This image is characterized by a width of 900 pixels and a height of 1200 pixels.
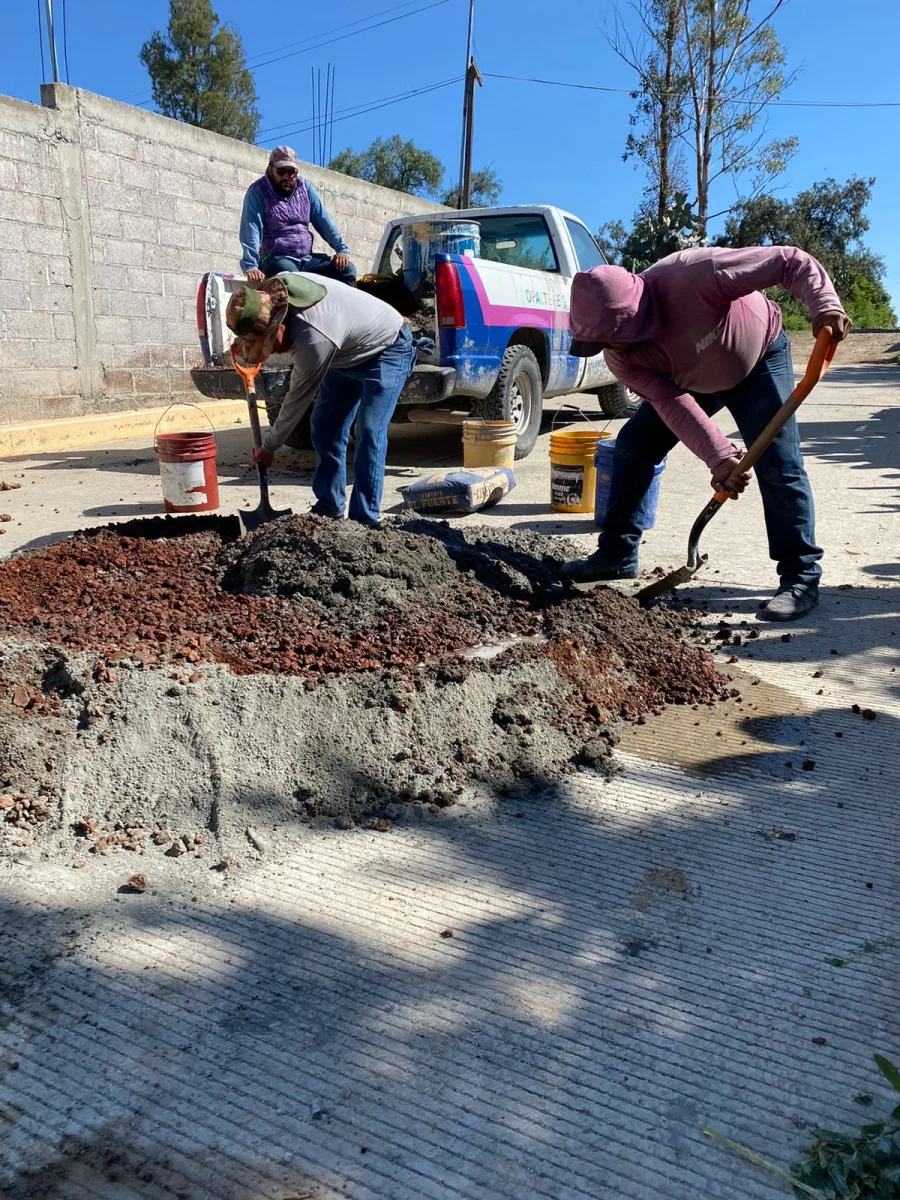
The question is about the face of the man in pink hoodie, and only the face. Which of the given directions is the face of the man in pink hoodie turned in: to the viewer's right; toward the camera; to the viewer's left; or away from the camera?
to the viewer's left

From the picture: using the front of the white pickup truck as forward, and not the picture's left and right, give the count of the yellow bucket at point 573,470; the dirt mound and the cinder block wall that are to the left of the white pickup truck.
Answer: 1

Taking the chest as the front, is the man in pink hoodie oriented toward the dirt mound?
yes

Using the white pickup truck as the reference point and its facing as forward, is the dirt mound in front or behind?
behind

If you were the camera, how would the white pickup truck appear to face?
facing away from the viewer and to the right of the viewer

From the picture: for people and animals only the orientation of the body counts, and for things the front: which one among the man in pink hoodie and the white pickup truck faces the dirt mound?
the man in pink hoodie

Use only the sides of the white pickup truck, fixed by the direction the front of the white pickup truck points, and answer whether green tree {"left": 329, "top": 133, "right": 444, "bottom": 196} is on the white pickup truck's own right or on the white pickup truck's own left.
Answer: on the white pickup truck's own left

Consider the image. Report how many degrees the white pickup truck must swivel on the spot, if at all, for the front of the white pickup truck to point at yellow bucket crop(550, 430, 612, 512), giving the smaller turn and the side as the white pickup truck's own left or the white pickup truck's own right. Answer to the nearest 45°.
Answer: approximately 135° to the white pickup truck's own right

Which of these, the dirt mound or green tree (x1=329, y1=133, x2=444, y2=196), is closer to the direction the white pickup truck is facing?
the green tree

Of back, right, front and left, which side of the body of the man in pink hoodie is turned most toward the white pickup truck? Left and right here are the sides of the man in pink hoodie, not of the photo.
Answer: right

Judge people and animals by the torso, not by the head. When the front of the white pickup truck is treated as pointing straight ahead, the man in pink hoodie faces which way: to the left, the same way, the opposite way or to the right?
the opposite way

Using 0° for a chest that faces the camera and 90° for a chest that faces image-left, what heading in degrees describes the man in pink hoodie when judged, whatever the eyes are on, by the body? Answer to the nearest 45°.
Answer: approximately 45°

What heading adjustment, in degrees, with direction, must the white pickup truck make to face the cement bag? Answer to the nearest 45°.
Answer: approximately 135° to its right

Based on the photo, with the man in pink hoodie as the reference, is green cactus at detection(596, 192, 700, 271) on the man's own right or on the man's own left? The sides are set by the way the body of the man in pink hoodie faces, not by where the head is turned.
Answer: on the man's own right
